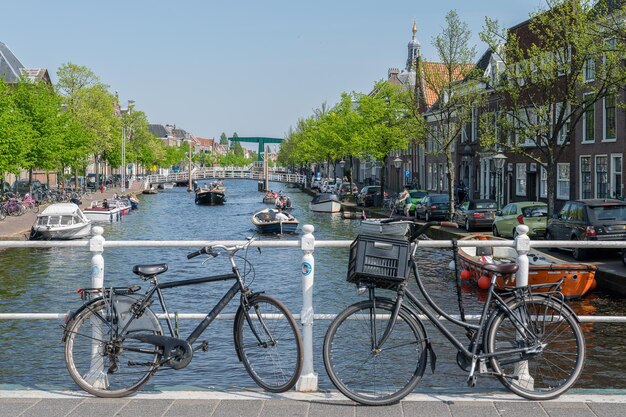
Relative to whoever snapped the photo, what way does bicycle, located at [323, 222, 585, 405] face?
facing to the left of the viewer

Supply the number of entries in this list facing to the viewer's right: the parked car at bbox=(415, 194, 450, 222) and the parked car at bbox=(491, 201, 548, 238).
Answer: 0

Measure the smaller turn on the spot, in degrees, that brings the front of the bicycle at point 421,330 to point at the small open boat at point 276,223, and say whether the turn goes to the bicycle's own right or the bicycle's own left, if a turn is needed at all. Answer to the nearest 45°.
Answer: approximately 90° to the bicycle's own right

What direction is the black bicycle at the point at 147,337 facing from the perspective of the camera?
to the viewer's right

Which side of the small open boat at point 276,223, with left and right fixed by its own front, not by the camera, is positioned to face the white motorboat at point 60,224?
left

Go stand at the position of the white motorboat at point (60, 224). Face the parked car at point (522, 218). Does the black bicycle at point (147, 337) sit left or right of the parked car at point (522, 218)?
right

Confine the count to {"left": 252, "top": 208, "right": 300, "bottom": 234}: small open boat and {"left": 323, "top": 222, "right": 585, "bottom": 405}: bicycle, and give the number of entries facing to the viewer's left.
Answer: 1

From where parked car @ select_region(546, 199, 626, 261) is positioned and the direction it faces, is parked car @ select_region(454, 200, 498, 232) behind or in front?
in front

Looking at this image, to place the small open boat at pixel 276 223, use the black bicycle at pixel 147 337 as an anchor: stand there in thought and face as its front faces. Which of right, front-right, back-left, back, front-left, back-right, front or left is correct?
left
